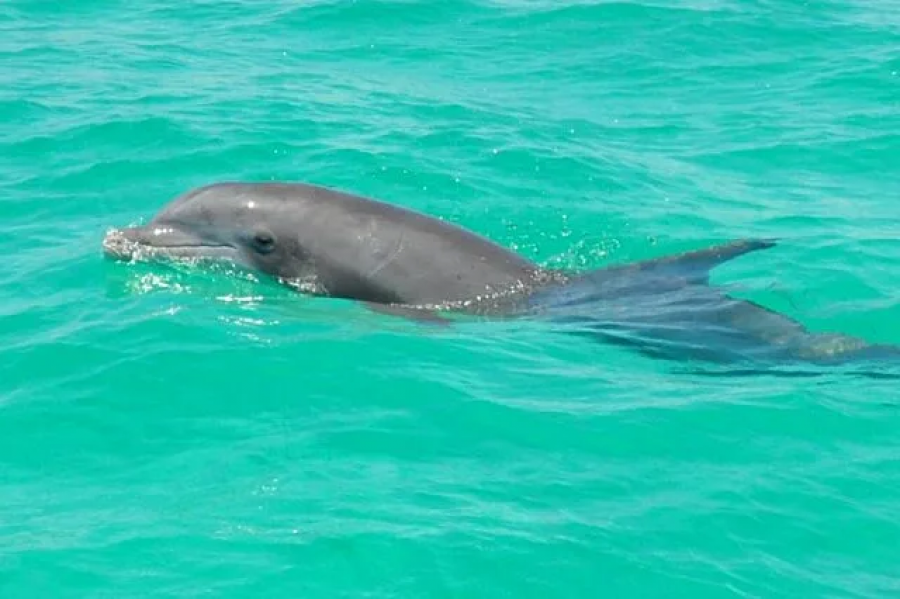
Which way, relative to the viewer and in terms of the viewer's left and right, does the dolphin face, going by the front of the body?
facing to the left of the viewer
